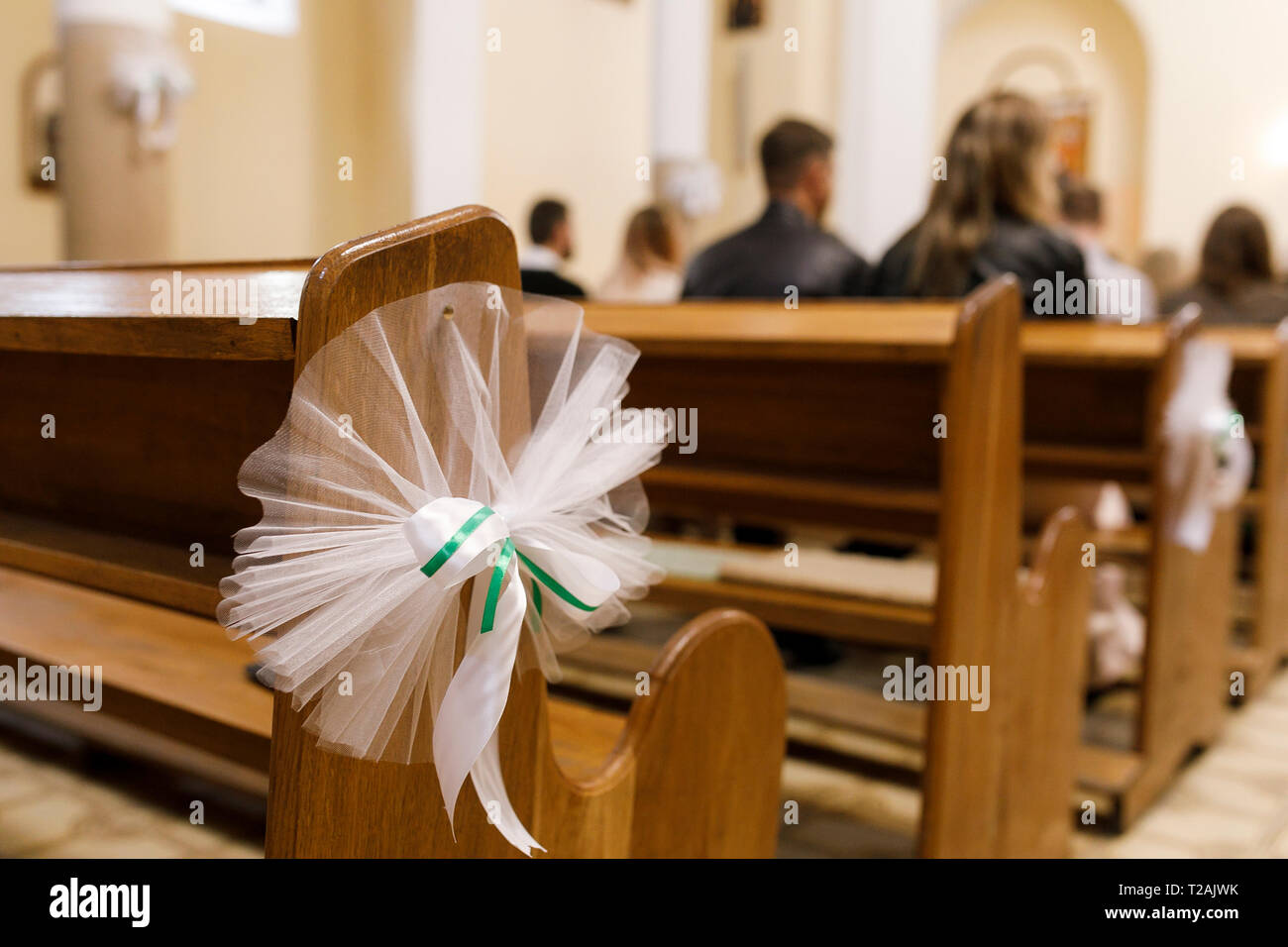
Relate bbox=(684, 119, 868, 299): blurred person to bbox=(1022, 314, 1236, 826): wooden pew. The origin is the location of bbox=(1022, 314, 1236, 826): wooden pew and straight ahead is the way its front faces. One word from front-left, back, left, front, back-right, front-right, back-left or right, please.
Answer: left

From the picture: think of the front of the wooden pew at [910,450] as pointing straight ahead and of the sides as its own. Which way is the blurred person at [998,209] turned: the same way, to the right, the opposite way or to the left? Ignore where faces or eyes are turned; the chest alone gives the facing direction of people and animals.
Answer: the same way

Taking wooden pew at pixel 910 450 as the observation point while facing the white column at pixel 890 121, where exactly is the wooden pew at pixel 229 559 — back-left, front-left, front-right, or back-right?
back-left

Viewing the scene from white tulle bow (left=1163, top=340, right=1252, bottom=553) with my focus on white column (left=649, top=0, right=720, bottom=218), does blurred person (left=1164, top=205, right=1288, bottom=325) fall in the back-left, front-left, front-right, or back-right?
front-right

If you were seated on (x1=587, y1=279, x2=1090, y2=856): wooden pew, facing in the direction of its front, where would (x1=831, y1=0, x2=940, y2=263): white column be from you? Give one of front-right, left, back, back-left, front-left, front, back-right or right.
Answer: front-left

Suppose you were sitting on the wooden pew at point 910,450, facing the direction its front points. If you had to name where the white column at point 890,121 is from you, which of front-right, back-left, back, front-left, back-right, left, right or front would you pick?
front-left

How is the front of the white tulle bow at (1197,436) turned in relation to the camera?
facing the viewer and to the right of the viewer

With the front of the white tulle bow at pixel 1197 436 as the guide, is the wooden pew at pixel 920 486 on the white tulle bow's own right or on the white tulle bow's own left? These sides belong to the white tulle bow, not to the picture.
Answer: on the white tulle bow's own right

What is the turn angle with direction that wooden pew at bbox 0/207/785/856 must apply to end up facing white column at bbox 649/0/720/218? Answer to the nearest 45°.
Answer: approximately 45° to its left

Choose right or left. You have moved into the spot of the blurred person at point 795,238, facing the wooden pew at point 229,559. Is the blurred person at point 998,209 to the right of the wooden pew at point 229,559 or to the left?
left

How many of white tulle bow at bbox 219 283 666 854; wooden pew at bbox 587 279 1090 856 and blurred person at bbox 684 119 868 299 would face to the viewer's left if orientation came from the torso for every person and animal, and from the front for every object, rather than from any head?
0

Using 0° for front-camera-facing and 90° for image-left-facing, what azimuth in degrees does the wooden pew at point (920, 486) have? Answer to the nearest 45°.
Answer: approximately 225°

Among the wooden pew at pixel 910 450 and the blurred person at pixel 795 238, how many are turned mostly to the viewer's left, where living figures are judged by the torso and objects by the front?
0

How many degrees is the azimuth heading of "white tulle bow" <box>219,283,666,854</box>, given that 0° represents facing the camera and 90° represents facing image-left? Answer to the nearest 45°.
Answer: approximately 315°

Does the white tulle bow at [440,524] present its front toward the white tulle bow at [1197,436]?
no

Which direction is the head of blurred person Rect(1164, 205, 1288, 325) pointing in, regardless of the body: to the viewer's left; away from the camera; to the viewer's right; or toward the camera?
away from the camera

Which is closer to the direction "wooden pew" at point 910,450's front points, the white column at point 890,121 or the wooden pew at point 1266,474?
the wooden pew

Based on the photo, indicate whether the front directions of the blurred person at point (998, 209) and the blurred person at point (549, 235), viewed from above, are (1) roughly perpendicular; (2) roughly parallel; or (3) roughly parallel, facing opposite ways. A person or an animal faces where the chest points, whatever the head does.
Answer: roughly parallel
